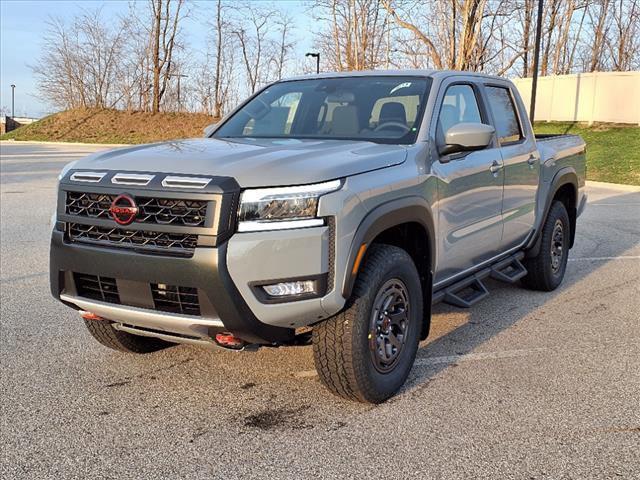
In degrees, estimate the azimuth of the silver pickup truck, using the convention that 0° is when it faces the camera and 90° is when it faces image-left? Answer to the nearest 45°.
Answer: approximately 45°

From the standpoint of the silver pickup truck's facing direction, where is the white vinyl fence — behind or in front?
behind

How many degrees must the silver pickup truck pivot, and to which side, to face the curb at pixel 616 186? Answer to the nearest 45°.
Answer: approximately 180°
